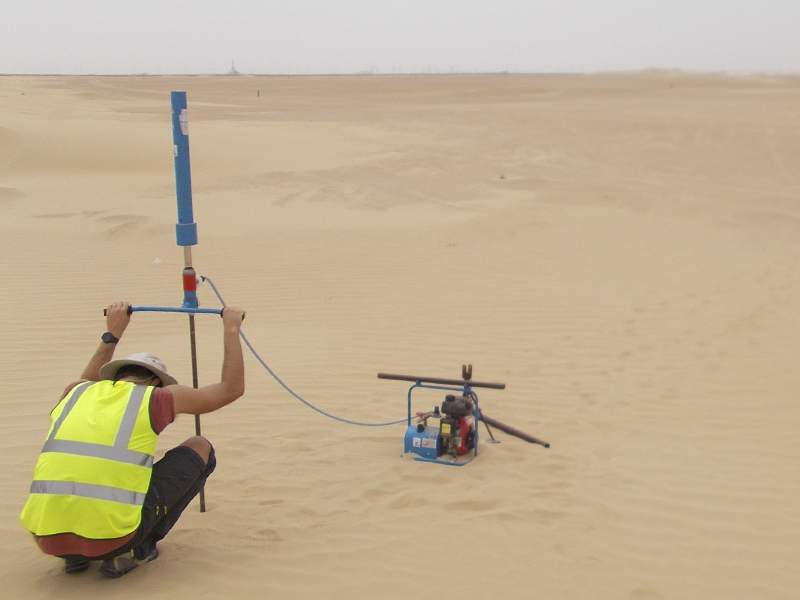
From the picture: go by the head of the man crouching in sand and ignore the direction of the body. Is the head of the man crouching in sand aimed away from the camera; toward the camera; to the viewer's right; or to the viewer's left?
away from the camera

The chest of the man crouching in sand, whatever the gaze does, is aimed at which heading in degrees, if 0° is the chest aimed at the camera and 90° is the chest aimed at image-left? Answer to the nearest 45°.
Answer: approximately 225°
